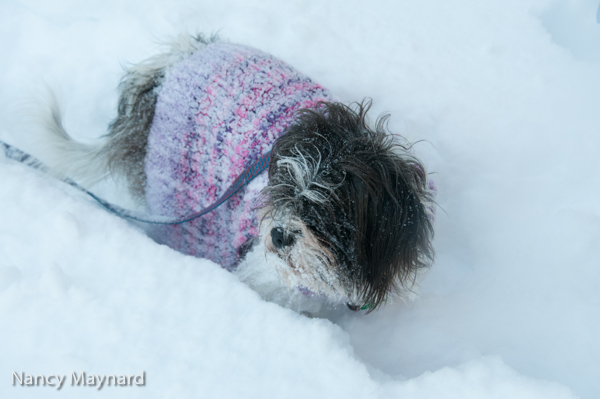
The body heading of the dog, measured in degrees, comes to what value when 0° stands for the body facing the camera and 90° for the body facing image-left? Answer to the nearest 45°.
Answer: approximately 315°
